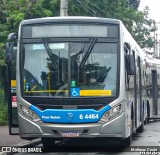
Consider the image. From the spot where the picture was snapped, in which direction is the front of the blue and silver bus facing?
facing the viewer

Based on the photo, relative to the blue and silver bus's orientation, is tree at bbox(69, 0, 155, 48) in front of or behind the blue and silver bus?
behind
